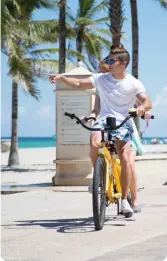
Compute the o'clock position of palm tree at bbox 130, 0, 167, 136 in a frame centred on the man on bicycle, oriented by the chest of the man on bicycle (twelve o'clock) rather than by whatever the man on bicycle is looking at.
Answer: The palm tree is roughly at 6 o'clock from the man on bicycle.

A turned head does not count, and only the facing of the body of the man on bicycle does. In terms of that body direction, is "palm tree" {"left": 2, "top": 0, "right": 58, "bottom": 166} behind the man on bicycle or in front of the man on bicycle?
behind

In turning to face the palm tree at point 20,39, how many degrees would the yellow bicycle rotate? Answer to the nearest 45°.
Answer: approximately 180°

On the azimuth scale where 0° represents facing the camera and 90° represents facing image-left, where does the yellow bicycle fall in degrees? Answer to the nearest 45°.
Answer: approximately 0°

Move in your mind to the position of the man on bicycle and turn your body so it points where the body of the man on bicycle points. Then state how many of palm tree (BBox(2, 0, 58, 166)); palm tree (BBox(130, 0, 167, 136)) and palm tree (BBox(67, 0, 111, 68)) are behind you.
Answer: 3

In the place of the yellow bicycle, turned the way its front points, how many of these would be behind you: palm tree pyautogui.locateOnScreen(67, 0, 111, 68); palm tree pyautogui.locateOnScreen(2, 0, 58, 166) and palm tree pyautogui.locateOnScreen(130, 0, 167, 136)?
3

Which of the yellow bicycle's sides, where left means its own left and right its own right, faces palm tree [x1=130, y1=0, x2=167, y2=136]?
back

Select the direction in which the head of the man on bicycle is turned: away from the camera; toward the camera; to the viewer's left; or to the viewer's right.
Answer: to the viewer's left

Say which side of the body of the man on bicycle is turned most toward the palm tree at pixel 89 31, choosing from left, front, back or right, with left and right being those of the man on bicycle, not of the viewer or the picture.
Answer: back

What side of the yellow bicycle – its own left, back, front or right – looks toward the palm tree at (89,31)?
back

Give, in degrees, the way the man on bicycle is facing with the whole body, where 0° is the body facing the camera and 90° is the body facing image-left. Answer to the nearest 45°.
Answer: approximately 0°
